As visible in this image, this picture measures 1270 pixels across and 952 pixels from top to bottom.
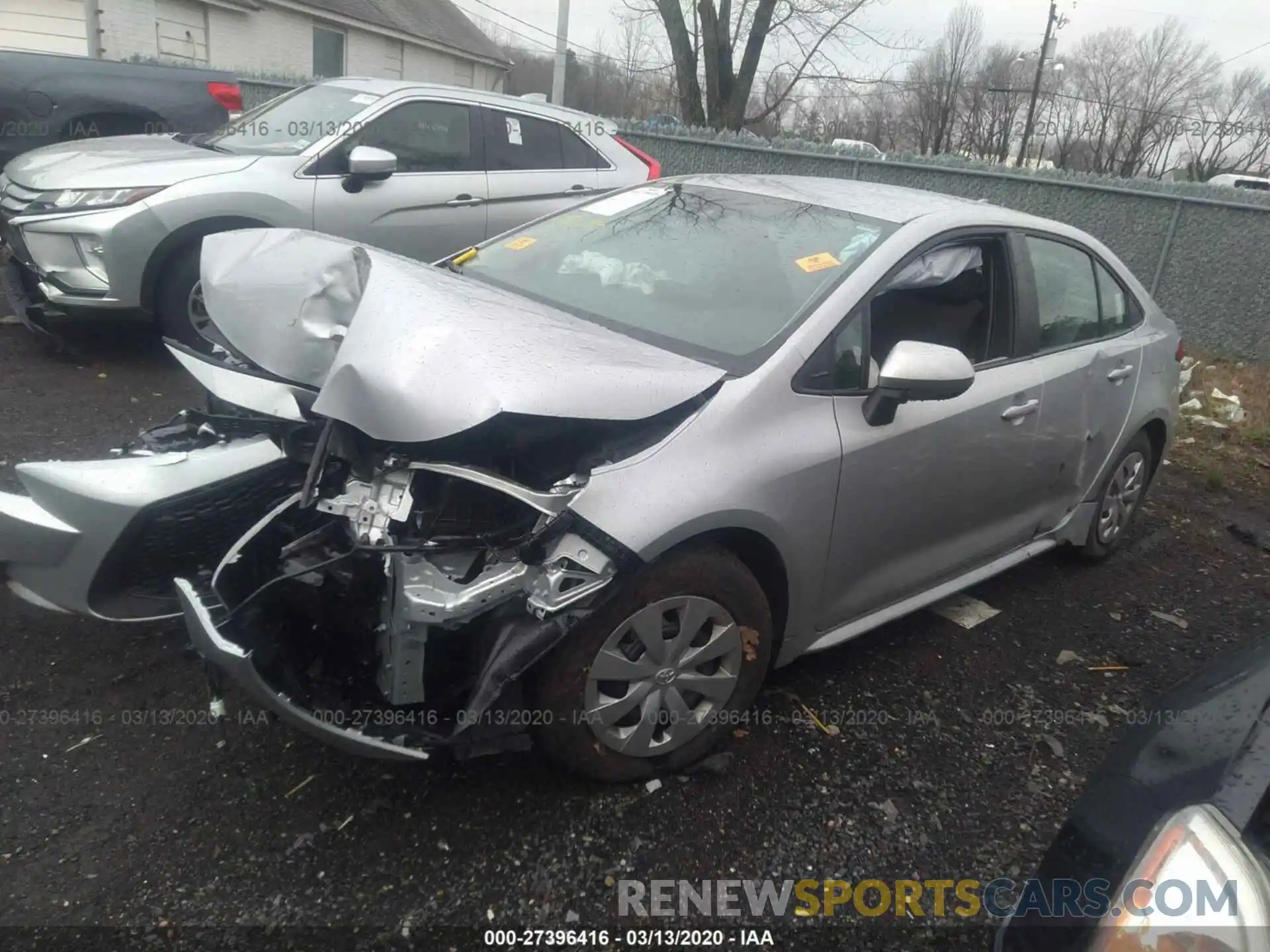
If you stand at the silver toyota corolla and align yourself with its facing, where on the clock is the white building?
The white building is roughly at 4 o'clock from the silver toyota corolla.

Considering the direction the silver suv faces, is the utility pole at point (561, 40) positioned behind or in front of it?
behind

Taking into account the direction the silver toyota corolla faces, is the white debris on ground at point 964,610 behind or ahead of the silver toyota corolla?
behind

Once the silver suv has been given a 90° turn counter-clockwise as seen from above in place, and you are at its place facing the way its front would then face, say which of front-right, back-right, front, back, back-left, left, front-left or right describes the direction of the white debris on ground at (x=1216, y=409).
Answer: front-left

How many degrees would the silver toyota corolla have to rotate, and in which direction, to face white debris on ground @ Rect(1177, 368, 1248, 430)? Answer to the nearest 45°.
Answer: approximately 180°

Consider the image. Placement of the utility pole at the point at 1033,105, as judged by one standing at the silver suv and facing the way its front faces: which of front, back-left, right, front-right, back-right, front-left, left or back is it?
back

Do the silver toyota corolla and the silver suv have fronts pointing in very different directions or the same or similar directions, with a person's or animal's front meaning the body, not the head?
same or similar directions

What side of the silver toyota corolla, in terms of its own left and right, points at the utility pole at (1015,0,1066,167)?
back

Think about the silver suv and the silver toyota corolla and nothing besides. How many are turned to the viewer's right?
0

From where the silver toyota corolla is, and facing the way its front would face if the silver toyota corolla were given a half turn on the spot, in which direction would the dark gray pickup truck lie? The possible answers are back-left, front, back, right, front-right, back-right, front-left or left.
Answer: left

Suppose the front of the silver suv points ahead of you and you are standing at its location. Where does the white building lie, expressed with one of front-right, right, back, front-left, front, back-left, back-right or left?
back-right

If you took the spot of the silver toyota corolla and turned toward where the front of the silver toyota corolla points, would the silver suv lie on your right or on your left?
on your right

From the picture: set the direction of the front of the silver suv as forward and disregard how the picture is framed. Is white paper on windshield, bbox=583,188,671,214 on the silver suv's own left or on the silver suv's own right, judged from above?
on the silver suv's own left

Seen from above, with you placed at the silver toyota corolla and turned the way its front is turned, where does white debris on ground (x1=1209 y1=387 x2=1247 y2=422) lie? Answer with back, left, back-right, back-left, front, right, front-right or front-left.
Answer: back
